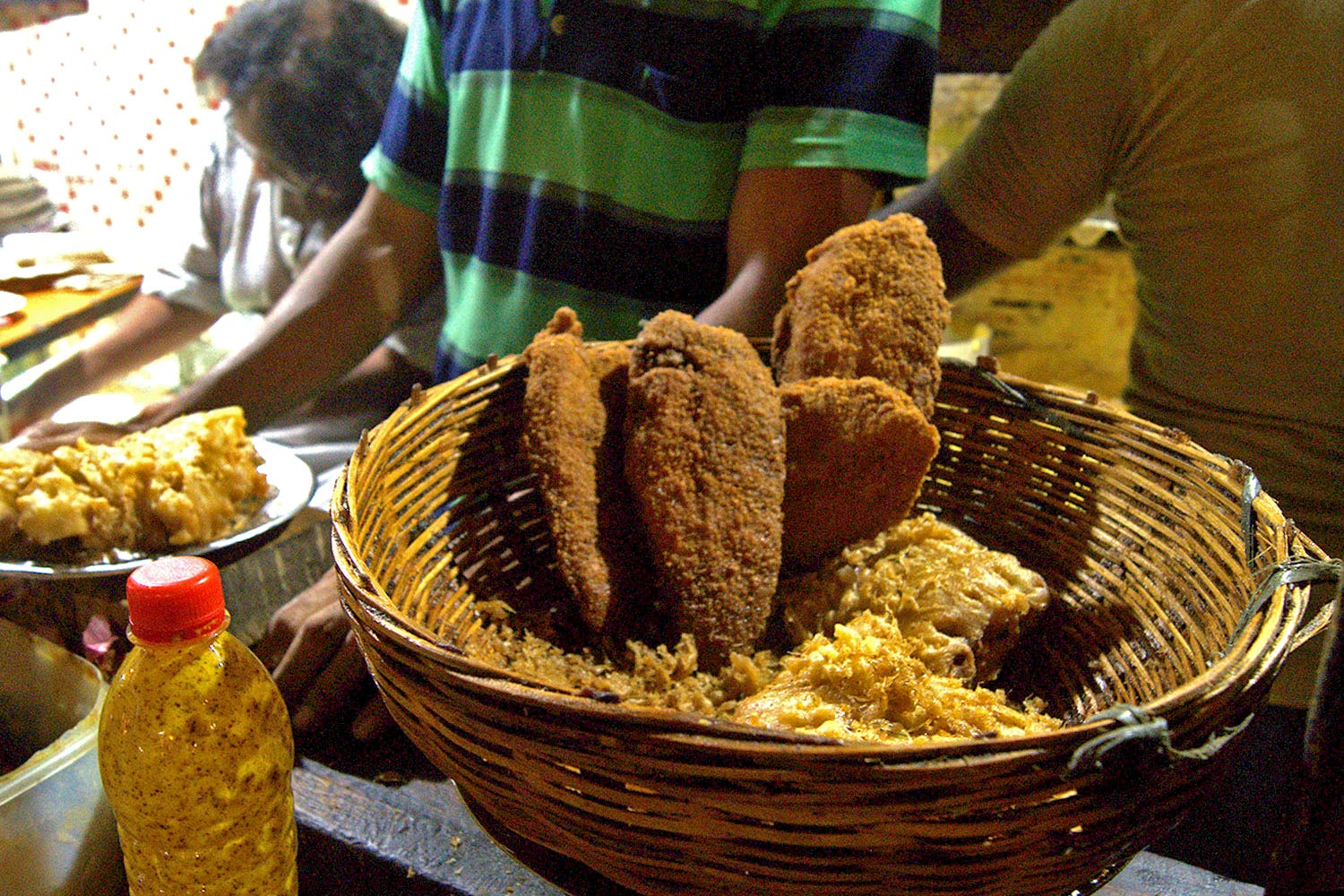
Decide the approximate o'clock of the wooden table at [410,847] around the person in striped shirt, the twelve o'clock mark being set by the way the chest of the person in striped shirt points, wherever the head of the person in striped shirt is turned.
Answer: The wooden table is roughly at 11 o'clock from the person in striped shirt.

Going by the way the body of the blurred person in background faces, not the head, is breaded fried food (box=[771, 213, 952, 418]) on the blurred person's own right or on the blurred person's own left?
on the blurred person's own left

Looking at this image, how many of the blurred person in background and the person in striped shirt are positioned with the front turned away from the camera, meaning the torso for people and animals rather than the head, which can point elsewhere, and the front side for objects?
0

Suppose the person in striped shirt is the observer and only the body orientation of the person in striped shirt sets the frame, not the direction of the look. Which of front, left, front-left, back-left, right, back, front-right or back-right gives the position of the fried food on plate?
front

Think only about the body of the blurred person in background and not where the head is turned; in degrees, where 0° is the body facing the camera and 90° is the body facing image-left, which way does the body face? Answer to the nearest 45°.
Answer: approximately 45°

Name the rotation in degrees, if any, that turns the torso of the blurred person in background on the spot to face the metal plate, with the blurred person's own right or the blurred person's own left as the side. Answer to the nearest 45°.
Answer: approximately 45° to the blurred person's own left

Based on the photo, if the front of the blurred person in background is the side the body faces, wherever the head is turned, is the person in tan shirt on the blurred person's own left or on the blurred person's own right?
on the blurred person's own left

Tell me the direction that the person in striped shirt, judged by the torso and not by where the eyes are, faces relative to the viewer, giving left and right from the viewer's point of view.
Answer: facing the viewer and to the left of the viewer

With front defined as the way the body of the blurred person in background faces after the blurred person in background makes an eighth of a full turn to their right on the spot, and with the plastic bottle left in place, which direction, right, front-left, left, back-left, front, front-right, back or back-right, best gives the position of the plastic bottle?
left

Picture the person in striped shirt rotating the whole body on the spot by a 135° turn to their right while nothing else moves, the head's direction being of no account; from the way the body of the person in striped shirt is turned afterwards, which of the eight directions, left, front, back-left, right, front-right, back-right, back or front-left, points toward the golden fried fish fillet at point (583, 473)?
back
